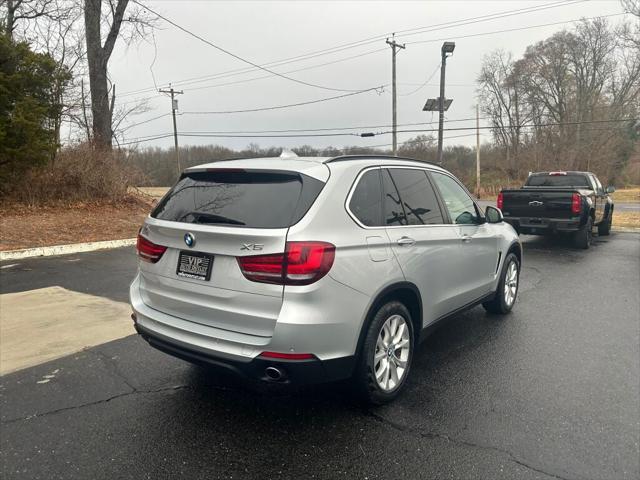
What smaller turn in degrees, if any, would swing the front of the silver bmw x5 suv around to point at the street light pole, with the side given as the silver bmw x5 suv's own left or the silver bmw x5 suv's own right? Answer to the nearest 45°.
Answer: approximately 45° to the silver bmw x5 suv's own left

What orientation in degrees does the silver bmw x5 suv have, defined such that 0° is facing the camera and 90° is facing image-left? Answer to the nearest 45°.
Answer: approximately 225°

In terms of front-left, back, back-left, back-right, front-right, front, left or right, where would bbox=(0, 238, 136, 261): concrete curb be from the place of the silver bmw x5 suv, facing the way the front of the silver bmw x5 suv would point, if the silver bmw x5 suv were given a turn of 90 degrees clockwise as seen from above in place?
back

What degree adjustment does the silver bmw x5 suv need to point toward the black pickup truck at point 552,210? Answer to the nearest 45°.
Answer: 0° — it already faces it

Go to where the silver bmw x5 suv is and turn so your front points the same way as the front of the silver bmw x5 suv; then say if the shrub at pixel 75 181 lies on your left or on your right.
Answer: on your left

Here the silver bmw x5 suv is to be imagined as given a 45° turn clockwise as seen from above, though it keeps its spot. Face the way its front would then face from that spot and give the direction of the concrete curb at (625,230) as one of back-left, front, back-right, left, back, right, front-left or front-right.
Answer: front-left

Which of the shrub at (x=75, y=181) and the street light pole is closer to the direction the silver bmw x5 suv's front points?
the street light pole

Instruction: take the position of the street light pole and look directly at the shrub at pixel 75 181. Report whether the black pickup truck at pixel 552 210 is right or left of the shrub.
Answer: left
